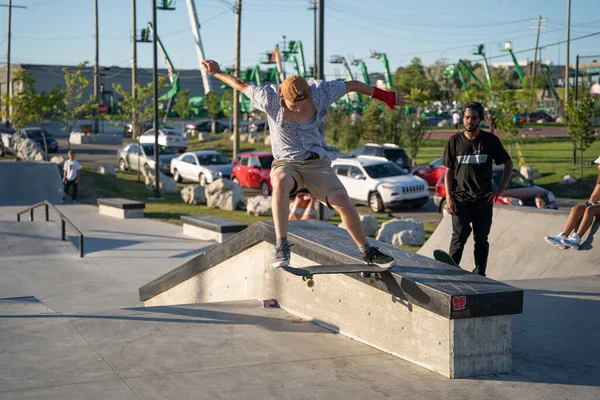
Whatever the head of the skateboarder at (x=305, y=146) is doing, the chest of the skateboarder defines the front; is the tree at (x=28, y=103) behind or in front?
behind

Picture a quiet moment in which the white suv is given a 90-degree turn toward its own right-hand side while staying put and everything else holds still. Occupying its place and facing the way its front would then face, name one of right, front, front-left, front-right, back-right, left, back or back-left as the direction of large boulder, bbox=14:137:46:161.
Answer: right

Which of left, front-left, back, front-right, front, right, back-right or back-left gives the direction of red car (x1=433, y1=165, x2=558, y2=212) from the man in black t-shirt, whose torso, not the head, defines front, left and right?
back

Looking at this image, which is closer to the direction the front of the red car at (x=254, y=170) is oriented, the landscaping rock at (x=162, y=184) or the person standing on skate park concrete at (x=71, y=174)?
the person standing on skate park concrete

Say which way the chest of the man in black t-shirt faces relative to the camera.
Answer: toward the camera

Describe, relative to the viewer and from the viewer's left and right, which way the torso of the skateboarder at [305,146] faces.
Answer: facing the viewer

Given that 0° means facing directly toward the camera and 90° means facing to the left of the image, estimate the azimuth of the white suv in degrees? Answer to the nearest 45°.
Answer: approximately 315°

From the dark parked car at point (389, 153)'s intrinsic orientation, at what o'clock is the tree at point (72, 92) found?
The tree is roughly at 5 o'clock from the dark parked car.

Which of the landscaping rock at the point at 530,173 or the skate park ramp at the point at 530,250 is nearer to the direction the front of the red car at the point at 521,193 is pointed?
the skate park ramp

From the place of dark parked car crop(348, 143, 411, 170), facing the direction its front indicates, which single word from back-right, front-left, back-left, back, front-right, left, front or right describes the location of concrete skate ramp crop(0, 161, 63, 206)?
right

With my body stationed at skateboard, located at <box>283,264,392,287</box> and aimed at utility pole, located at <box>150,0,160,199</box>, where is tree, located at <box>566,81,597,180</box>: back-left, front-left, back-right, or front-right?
front-right

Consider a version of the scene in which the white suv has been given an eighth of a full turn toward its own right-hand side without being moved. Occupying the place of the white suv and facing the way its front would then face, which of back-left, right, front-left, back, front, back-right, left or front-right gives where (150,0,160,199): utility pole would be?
right

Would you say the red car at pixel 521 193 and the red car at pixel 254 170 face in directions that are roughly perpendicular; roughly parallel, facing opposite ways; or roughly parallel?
roughly parallel

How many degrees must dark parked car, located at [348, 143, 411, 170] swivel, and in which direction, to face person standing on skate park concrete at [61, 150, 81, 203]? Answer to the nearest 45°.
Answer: approximately 90° to its right
